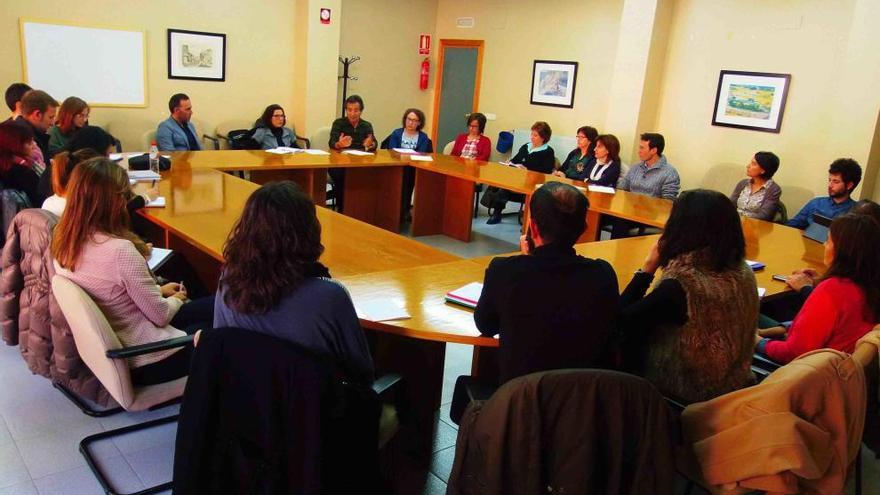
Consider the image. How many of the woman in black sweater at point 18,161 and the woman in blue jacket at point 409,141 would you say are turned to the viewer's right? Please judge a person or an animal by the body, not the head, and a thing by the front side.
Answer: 1

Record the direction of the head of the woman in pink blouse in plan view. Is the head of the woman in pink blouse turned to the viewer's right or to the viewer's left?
to the viewer's right

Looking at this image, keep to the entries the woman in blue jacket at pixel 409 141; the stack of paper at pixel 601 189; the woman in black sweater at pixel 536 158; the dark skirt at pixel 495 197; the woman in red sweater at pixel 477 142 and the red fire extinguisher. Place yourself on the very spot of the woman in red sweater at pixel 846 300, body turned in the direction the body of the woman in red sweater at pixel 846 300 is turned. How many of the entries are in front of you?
6

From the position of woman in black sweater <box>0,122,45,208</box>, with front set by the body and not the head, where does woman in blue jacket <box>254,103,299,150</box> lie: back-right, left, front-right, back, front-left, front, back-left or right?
front-left

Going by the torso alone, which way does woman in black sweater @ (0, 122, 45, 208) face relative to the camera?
to the viewer's right

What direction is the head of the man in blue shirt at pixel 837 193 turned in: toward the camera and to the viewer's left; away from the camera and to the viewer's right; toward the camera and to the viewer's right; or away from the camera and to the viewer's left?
toward the camera and to the viewer's left

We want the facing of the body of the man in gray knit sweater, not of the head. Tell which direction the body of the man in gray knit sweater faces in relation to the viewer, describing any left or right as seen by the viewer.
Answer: facing the viewer and to the left of the viewer

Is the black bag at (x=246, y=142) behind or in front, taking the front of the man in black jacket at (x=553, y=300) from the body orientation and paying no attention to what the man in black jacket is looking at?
in front

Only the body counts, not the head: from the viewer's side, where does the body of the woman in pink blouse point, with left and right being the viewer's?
facing away from the viewer and to the right of the viewer

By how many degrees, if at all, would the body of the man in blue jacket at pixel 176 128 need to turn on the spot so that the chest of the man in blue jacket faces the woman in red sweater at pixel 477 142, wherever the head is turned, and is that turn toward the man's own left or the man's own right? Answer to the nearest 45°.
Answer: approximately 45° to the man's own left

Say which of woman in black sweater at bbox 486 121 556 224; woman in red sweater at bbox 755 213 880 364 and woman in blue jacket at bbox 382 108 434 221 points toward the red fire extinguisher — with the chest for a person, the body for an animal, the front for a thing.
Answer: the woman in red sweater

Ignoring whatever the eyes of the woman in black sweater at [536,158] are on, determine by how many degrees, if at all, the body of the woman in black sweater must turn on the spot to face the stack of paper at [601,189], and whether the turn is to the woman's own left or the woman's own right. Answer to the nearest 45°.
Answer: approximately 45° to the woman's own left

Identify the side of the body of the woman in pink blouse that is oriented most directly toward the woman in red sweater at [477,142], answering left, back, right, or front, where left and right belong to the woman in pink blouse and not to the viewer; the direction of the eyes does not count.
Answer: front

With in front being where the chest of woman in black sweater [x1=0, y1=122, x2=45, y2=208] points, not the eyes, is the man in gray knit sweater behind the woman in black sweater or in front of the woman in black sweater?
in front

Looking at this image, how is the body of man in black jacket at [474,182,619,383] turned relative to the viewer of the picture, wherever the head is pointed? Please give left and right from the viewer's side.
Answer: facing away from the viewer

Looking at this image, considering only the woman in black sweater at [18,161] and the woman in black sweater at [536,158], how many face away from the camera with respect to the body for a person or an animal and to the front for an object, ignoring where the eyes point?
0

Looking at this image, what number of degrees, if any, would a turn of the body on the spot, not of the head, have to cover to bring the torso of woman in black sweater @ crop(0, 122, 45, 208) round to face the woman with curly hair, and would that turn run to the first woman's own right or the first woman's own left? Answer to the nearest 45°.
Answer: approximately 90° to the first woman's own right

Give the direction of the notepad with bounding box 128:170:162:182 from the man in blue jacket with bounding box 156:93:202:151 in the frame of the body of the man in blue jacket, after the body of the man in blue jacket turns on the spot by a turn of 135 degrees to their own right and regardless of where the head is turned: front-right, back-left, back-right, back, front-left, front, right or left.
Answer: left
